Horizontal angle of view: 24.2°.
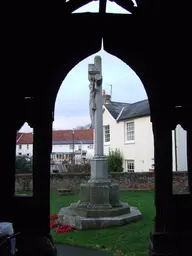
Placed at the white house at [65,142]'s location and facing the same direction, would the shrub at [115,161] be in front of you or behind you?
in front

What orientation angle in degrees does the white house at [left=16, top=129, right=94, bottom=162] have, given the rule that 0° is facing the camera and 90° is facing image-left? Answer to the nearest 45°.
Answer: approximately 0°

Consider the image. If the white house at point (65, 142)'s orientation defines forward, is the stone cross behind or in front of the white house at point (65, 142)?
in front

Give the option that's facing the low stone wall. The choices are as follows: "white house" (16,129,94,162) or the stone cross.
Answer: the white house

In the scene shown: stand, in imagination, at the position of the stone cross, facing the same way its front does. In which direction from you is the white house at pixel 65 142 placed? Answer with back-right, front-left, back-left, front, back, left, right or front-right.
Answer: right

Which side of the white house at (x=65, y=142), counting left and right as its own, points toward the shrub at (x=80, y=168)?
front
